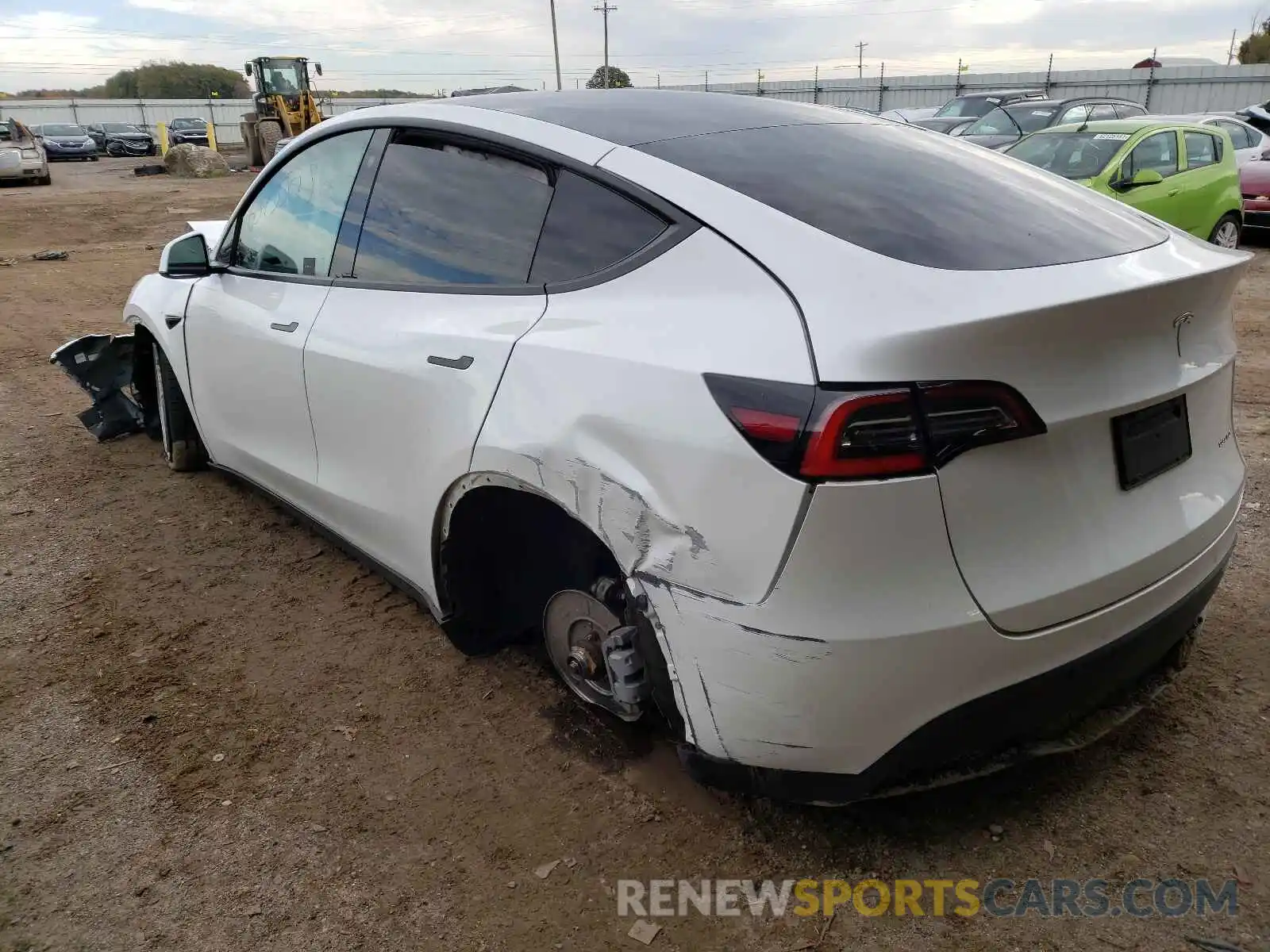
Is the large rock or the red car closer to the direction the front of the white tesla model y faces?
the large rock

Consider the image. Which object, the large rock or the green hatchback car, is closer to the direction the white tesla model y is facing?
the large rock

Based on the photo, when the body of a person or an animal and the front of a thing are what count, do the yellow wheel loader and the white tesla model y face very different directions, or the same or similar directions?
very different directions

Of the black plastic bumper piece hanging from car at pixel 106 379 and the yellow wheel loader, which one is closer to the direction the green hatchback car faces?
the black plastic bumper piece hanging from car

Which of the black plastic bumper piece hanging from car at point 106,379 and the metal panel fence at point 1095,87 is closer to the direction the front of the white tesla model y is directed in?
the black plastic bumper piece hanging from car

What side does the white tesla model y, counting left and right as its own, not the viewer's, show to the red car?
right

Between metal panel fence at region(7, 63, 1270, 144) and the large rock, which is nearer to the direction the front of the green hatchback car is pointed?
the large rock

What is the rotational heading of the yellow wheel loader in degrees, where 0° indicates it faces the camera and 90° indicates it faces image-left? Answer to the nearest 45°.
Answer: approximately 315°

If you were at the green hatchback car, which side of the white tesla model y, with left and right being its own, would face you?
right
